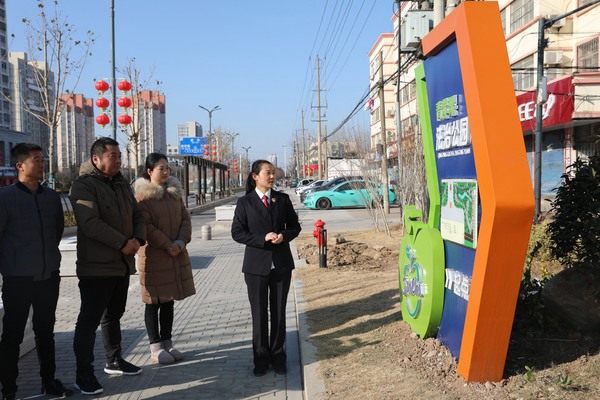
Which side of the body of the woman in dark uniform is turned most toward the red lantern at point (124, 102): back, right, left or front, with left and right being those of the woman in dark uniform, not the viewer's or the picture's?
back

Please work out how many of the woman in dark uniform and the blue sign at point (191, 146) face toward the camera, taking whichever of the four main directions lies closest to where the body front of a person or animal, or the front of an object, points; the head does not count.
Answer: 2

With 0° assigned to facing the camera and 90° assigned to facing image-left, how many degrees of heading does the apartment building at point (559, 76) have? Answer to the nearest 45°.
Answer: approximately 45°

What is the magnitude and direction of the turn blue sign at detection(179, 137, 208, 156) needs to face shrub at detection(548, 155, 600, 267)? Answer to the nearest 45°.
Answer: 0° — it already faces it

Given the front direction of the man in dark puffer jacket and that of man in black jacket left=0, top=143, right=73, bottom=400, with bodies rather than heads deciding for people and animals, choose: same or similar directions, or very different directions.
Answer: same or similar directions

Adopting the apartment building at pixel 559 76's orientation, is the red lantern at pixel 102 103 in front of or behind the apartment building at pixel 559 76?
in front

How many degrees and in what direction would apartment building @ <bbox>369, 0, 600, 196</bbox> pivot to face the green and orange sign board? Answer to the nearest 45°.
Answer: approximately 45° to its left

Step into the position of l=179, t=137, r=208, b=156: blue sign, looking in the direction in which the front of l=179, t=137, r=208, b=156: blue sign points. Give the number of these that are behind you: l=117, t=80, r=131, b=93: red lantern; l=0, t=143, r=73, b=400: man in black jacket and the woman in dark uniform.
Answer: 0

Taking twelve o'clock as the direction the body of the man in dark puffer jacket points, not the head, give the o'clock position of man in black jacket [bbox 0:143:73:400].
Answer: The man in black jacket is roughly at 4 o'clock from the man in dark puffer jacket.

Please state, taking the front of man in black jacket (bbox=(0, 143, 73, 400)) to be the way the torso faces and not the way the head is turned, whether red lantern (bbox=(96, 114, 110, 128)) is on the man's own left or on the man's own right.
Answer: on the man's own left

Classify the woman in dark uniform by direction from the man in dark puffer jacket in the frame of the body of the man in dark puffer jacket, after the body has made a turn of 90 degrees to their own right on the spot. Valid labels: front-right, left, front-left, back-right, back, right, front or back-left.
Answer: back-left

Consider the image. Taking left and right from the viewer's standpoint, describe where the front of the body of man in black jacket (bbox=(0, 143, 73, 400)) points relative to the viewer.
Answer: facing the viewer and to the right of the viewer

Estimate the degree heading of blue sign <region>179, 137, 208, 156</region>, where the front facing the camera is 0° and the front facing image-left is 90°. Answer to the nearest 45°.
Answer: approximately 0°

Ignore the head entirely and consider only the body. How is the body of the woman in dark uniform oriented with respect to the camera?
toward the camera

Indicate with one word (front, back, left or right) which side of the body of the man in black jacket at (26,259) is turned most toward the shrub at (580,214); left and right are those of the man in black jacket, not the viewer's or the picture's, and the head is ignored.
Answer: front
